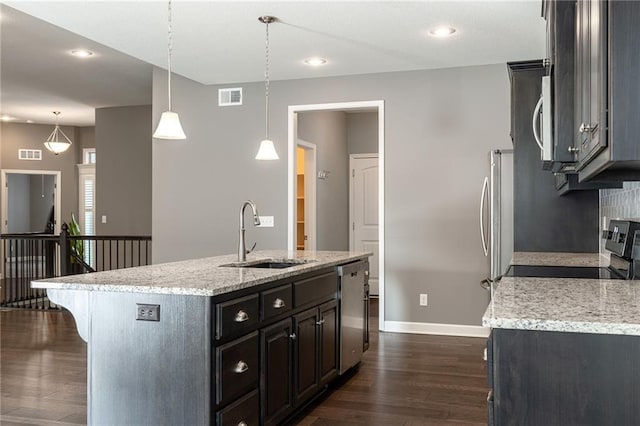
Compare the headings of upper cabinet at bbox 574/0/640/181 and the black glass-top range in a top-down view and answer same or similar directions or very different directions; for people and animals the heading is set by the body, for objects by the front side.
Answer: same or similar directions

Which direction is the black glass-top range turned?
to the viewer's left

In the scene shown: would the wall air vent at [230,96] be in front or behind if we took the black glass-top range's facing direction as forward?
in front

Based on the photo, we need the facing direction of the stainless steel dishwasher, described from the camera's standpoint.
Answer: facing the viewer and to the right of the viewer

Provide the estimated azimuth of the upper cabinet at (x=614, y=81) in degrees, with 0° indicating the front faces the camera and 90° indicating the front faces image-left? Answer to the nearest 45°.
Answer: approximately 90°

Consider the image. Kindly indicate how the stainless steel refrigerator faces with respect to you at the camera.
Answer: facing to the left of the viewer

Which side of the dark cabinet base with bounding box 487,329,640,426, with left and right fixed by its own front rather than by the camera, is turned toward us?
left

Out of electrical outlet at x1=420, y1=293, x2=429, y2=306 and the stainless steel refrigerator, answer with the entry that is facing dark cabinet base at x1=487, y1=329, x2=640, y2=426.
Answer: the electrical outlet

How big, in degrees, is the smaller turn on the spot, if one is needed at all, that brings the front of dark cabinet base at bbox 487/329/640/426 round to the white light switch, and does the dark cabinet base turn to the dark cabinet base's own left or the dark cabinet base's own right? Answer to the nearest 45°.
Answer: approximately 45° to the dark cabinet base's own right

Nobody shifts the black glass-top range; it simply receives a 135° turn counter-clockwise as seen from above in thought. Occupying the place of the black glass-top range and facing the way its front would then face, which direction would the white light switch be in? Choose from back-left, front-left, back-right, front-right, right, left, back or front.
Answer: back

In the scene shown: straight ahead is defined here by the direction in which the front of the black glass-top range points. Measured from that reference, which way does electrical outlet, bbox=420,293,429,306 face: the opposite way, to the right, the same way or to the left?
to the left

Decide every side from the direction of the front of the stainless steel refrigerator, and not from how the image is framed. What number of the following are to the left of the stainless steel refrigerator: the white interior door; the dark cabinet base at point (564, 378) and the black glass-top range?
2

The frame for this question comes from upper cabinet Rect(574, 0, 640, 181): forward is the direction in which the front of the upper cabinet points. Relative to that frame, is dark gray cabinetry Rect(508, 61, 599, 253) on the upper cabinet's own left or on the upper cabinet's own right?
on the upper cabinet's own right

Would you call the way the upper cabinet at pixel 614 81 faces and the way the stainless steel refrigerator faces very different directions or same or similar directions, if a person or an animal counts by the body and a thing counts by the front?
same or similar directions

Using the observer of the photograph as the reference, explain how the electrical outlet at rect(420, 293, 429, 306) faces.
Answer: facing the viewer

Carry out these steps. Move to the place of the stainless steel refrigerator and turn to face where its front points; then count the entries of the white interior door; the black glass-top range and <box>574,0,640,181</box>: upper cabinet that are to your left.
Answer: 2

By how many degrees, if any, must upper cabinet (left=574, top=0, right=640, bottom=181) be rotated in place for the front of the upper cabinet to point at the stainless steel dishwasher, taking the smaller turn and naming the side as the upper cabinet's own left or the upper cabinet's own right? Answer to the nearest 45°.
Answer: approximately 45° to the upper cabinet's own right

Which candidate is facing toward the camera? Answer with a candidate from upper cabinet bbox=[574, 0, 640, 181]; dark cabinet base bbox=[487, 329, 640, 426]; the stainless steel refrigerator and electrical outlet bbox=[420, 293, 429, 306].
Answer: the electrical outlet
